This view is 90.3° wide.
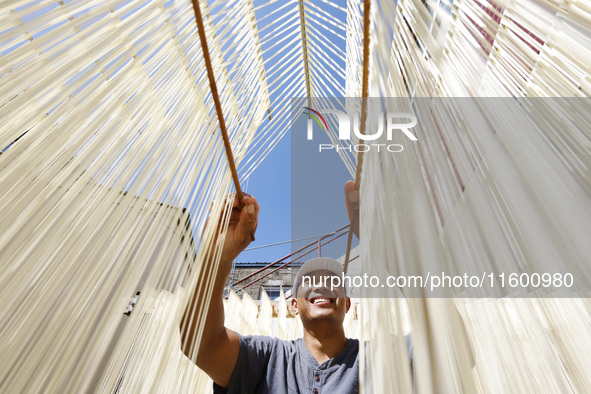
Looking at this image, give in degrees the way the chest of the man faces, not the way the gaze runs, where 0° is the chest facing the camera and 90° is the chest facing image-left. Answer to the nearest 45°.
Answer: approximately 0°
